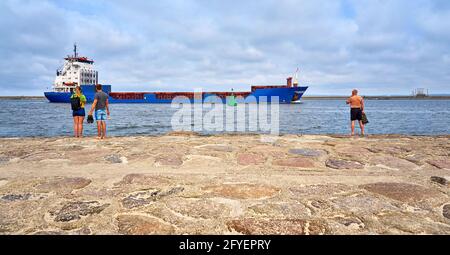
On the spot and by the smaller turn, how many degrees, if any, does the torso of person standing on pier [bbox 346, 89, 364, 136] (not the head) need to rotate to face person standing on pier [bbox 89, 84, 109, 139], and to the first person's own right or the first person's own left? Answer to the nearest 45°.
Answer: approximately 135° to the first person's own left

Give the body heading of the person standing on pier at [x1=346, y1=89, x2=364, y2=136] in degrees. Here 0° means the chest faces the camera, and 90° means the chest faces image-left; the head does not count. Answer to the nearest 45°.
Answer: approximately 180°

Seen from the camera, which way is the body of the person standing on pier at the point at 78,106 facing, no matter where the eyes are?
away from the camera
